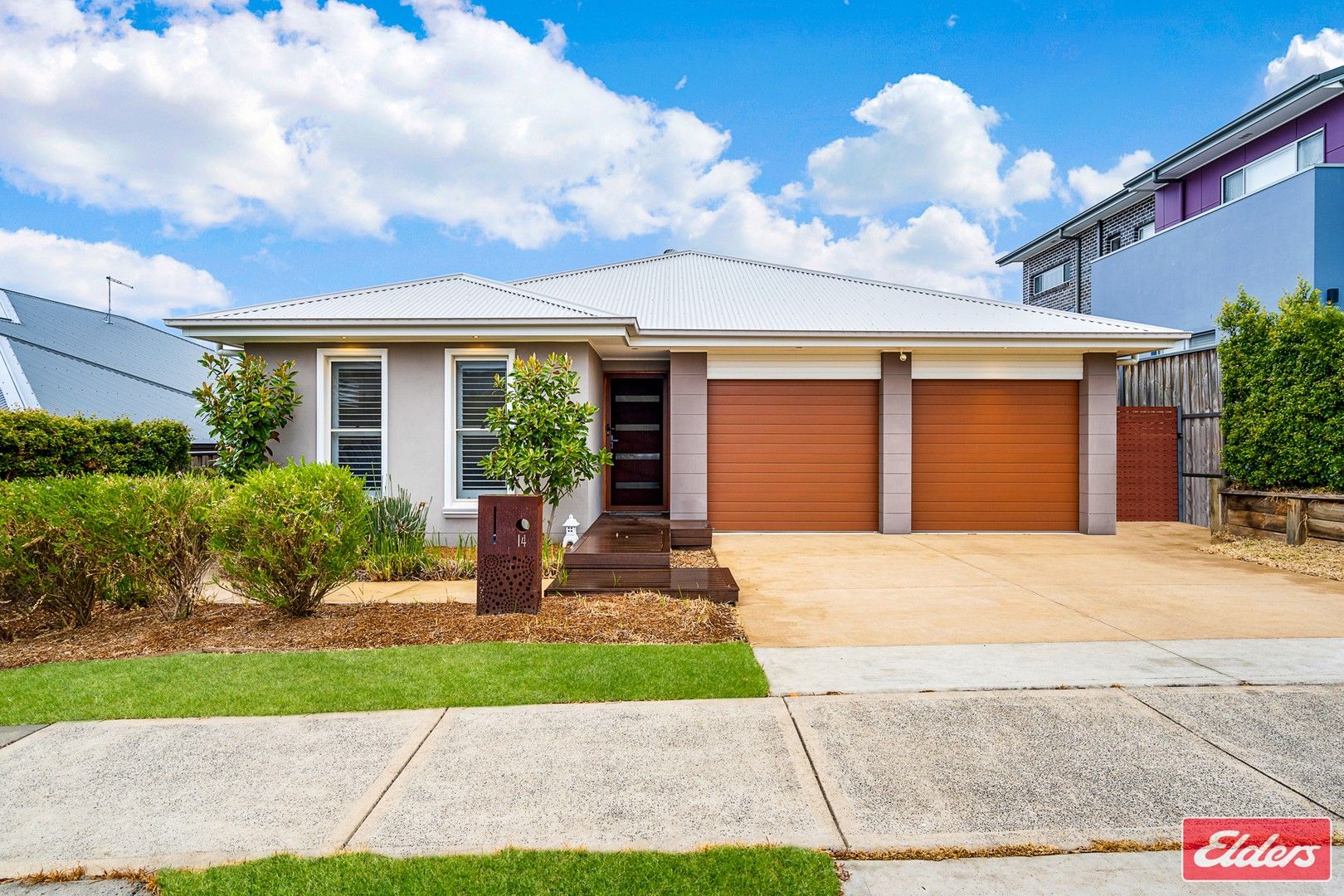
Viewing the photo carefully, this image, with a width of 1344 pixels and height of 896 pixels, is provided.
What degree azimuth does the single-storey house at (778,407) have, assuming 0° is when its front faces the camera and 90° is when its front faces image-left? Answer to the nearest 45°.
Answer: approximately 0°

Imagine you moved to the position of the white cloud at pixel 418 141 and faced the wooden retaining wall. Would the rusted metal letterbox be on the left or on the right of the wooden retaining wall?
right

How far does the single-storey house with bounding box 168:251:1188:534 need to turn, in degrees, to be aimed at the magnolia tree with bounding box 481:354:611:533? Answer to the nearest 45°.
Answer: approximately 45° to its right

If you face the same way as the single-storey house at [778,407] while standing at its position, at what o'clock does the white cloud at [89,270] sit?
The white cloud is roughly at 4 o'clock from the single-storey house.

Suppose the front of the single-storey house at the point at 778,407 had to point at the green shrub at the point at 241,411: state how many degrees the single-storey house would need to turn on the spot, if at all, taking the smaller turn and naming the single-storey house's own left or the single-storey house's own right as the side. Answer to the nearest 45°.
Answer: approximately 90° to the single-storey house's own right

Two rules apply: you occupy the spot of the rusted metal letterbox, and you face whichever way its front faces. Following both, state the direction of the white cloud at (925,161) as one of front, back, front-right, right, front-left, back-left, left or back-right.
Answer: back-left

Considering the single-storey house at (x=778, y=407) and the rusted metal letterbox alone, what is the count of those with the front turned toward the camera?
2

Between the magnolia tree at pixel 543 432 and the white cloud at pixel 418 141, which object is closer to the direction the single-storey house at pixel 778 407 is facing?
the magnolia tree

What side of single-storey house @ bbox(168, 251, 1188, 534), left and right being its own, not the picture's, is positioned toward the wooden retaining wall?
left

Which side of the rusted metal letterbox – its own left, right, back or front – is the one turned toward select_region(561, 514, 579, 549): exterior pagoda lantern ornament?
back

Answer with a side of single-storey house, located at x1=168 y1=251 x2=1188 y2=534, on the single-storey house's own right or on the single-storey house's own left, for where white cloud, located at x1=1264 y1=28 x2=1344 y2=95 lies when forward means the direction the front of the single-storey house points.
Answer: on the single-storey house's own left

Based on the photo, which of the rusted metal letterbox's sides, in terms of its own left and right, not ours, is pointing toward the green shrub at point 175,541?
right
